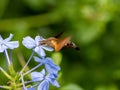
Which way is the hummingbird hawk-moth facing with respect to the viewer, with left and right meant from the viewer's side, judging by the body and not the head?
facing to the left of the viewer

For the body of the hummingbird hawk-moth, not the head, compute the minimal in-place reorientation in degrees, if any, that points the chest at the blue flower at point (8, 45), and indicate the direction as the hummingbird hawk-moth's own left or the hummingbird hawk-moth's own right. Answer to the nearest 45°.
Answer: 0° — it already faces it
